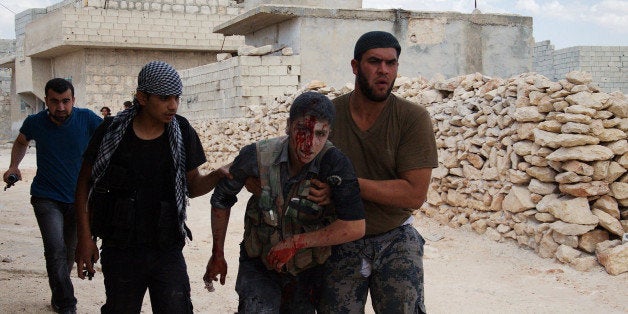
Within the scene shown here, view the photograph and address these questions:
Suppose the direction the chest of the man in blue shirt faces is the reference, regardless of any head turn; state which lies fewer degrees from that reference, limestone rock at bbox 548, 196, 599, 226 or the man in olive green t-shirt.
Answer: the man in olive green t-shirt

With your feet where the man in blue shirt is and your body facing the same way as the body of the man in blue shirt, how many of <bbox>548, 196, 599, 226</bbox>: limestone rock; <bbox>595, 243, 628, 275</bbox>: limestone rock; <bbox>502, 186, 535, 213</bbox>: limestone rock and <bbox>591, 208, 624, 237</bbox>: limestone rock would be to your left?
4

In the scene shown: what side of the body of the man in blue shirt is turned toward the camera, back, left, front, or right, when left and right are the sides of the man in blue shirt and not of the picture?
front

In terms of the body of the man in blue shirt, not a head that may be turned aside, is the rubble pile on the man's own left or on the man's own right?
on the man's own left

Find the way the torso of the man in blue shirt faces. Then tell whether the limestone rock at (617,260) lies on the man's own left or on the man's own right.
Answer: on the man's own left

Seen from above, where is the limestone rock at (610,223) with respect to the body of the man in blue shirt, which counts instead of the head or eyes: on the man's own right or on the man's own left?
on the man's own left

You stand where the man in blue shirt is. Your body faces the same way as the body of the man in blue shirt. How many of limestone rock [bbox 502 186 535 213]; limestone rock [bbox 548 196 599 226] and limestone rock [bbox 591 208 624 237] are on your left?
3

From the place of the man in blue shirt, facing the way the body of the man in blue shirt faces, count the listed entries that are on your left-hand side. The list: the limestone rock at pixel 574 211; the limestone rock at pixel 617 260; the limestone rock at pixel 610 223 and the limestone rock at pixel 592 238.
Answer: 4

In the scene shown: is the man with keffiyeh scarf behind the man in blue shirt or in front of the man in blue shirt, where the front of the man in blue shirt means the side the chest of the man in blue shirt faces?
in front

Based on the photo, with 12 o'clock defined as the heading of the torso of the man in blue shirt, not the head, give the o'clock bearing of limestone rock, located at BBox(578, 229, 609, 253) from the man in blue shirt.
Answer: The limestone rock is roughly at 9 o'clock from the man in blue shirt.

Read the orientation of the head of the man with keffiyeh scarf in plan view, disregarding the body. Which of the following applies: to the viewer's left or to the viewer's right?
to the viewer's right

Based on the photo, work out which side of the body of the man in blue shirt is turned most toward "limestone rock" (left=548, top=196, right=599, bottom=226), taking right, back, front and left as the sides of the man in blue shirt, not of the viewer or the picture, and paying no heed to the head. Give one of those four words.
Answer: left

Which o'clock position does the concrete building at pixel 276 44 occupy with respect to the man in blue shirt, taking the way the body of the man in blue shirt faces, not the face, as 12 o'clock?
The concrete building is roughly at 7 o'clock from the man in blue shirt.

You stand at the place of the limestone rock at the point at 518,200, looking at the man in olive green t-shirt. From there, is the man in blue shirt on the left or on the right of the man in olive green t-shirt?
right
